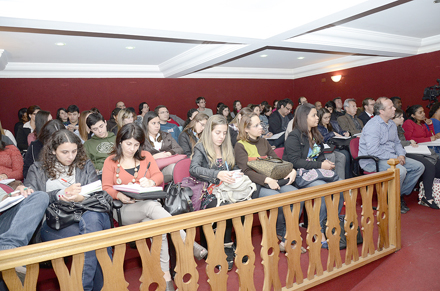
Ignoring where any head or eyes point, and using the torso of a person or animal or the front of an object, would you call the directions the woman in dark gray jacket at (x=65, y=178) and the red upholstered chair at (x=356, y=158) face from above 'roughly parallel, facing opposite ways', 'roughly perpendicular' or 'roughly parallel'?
roughly parallel

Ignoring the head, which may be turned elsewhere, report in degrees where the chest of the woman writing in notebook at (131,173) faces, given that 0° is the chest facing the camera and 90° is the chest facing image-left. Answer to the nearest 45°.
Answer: approximately 315°

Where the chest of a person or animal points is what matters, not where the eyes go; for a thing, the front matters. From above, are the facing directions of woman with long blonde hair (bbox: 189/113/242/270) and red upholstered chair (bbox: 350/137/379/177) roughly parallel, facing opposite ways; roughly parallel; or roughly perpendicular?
roughly parallel

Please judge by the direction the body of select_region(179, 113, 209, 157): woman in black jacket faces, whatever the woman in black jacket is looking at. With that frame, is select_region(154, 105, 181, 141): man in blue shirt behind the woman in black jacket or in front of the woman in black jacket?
behind

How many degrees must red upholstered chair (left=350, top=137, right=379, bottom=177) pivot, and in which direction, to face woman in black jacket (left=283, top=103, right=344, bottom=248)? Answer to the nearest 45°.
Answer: approximately 135° to its right

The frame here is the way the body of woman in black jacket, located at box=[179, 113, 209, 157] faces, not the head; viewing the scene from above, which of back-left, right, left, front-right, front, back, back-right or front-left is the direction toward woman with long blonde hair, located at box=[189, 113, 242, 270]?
front-right

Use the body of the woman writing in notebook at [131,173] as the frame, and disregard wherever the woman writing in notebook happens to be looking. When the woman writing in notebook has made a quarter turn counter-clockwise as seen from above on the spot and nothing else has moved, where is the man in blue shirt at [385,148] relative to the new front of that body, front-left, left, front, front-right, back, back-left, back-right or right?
front-right

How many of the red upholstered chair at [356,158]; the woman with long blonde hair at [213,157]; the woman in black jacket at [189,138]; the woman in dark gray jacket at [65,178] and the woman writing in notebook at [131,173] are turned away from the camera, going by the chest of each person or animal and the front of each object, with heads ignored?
0

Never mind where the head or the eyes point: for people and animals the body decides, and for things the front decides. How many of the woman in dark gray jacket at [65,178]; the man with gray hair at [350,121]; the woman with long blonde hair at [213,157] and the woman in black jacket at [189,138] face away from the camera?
0

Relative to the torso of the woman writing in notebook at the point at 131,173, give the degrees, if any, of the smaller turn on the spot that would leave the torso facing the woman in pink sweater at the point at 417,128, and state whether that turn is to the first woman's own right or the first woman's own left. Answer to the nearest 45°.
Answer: approximately 45° to the first woman's own left

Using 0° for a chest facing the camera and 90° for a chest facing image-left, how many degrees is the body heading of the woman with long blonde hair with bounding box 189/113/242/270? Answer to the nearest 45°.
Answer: approximately 315°

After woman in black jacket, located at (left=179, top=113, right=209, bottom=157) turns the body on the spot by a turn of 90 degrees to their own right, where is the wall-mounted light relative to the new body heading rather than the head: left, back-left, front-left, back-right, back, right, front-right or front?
back

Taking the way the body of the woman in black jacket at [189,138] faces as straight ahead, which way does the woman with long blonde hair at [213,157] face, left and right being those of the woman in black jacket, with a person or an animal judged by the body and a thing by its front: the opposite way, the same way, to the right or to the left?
the same way

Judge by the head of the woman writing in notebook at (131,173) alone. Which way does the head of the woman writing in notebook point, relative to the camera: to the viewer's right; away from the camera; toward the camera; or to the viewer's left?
toward the camera

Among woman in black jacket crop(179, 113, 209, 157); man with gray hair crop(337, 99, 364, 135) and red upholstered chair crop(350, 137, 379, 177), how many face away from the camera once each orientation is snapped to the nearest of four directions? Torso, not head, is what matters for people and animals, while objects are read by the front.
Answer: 0
